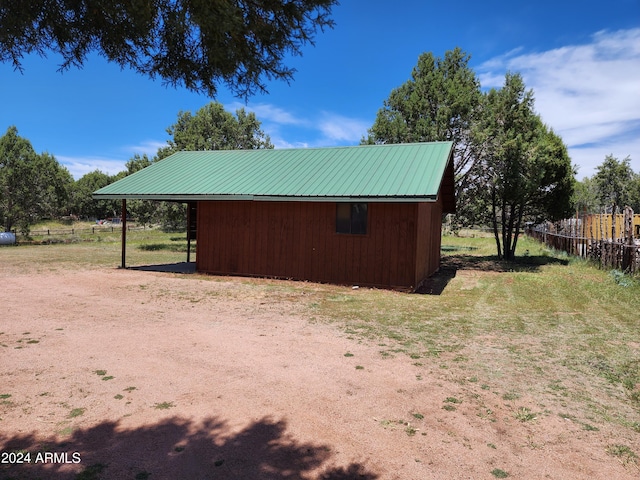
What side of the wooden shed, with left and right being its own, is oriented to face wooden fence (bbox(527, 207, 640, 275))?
back

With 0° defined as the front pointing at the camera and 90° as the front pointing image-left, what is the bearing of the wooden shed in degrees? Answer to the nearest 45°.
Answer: approximately 90°

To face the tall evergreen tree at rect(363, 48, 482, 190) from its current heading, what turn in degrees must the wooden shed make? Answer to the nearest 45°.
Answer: approximately 135° to its right

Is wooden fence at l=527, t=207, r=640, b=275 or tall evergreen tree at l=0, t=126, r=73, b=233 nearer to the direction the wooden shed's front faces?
the tall evergreen tree

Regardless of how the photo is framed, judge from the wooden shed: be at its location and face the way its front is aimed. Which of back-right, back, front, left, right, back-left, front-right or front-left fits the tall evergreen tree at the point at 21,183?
front-right
